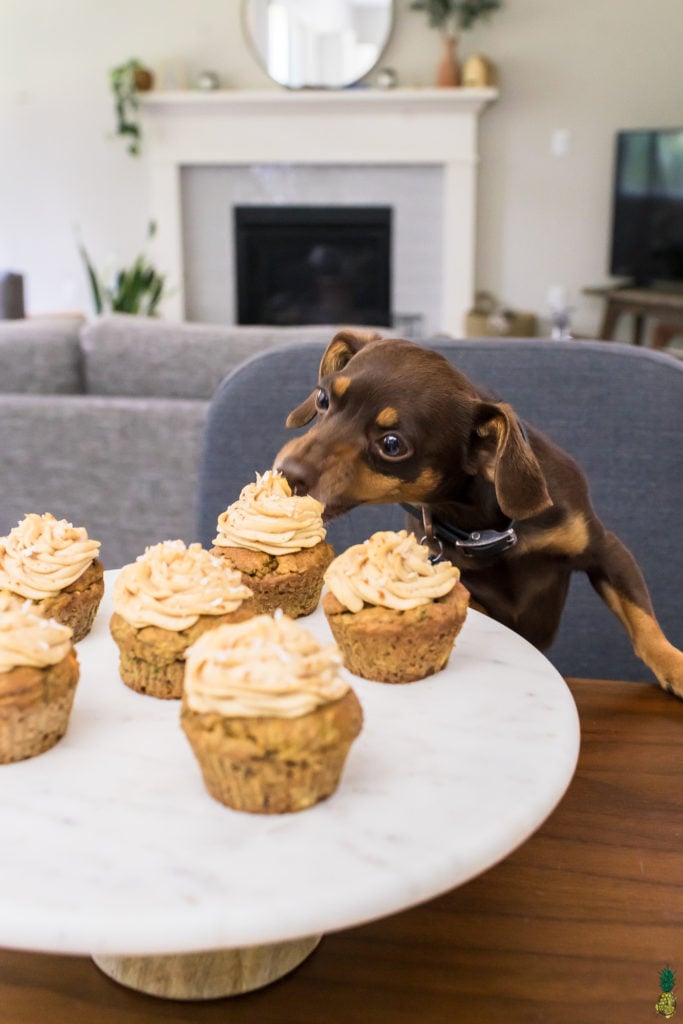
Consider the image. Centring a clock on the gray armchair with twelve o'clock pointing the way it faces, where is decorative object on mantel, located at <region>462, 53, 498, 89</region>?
The decorative object on mantel is roughly at 6 o'clock from the gray armchair.

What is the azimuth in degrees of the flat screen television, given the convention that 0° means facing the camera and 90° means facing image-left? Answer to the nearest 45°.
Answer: approximately 45°

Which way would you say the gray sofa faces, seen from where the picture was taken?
facing away from the viewer

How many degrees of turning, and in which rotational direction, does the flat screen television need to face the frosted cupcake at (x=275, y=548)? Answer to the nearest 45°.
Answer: approximately 45° to its left

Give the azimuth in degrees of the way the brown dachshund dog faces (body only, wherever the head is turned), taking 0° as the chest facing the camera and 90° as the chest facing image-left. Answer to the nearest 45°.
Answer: approximately 45°

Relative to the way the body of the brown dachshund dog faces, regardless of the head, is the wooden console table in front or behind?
behind

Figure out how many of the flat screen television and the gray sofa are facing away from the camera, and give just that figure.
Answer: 1

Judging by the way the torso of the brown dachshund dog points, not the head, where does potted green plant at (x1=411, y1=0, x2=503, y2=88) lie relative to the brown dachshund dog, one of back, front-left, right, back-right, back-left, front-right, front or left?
back-right

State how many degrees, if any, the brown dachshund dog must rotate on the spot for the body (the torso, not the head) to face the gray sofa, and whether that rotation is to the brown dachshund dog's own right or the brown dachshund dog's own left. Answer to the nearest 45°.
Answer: approximately 90° to the brown dachshund dog's own right

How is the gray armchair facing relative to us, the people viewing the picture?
facing the viewer

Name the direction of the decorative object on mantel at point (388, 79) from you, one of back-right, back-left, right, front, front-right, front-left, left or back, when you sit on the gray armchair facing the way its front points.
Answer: back

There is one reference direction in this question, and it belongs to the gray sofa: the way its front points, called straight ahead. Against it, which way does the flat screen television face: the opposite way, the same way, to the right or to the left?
to the left

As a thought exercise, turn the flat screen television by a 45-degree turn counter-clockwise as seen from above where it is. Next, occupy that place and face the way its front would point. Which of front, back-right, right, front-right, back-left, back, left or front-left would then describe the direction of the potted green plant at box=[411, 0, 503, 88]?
right

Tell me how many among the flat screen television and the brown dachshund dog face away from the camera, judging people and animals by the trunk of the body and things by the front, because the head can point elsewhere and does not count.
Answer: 0
